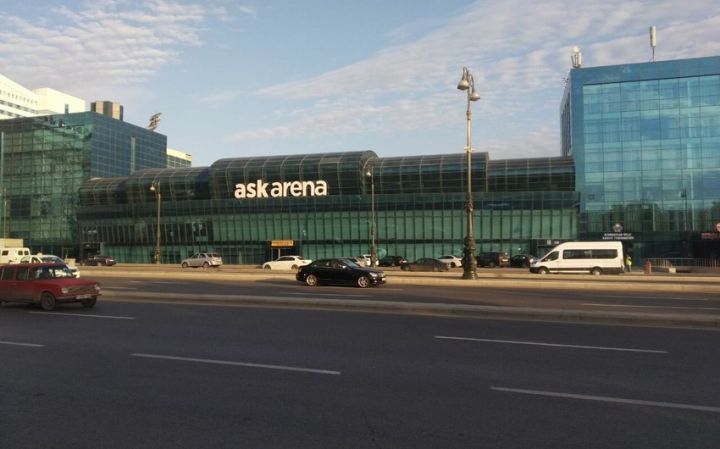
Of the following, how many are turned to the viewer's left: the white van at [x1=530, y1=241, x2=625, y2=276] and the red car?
1

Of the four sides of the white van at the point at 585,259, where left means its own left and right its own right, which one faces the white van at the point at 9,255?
front

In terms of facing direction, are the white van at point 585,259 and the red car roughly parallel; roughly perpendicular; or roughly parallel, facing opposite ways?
roughly parallel, facing opposite ways

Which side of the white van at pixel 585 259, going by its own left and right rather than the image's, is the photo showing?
left

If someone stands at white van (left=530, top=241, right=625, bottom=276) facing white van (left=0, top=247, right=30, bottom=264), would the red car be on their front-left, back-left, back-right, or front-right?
front-left

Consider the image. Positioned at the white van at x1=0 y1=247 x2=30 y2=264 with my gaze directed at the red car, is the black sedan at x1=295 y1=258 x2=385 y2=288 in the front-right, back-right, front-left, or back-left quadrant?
front-left
